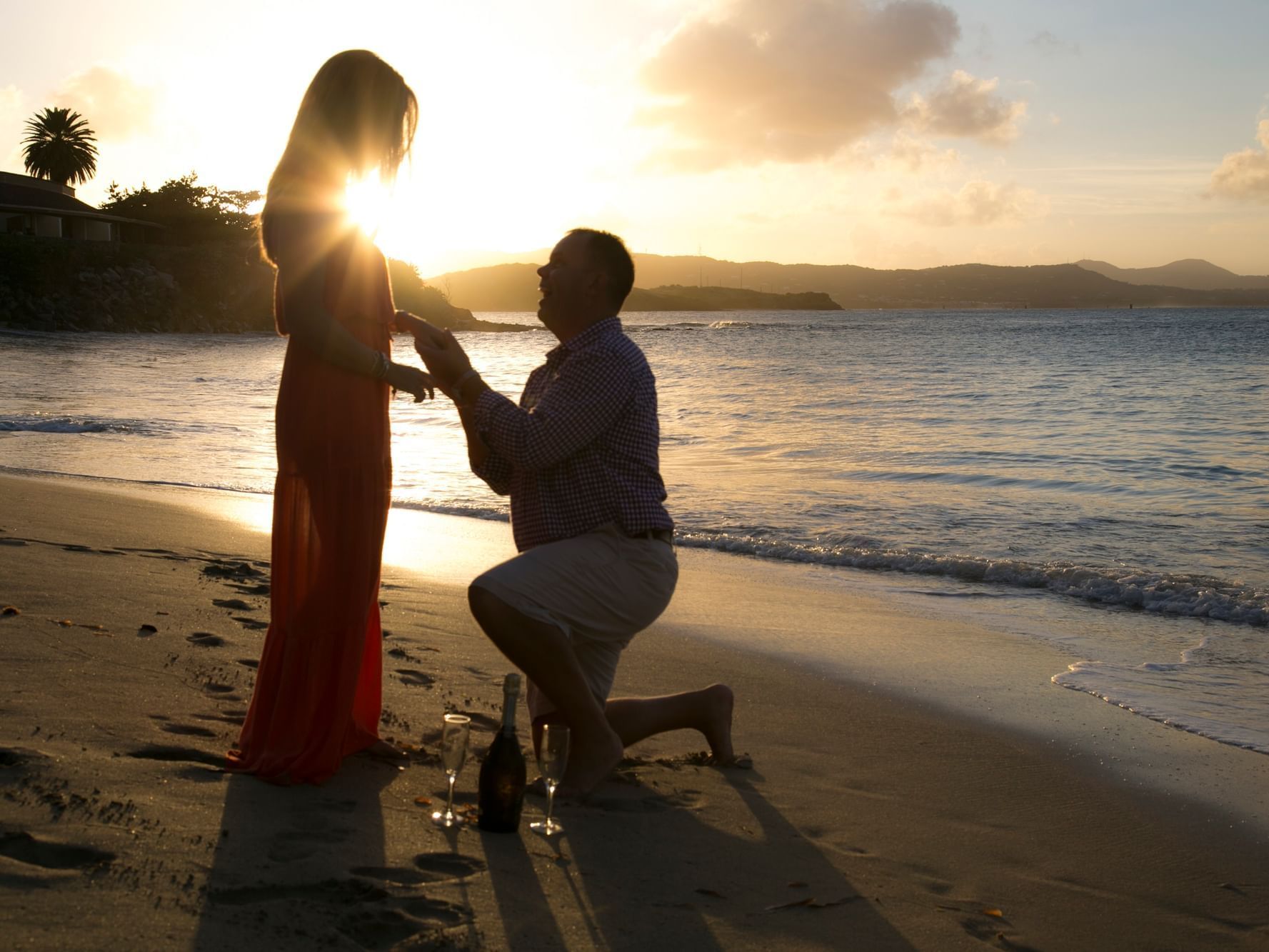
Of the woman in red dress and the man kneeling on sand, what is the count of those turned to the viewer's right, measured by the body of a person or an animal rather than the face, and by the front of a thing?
1

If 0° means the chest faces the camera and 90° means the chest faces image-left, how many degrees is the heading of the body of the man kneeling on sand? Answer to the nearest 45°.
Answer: approximately 90°

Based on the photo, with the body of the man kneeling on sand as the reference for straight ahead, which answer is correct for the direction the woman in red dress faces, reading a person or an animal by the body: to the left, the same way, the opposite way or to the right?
the opposite way

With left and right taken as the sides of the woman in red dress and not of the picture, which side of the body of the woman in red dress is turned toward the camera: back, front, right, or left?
right
